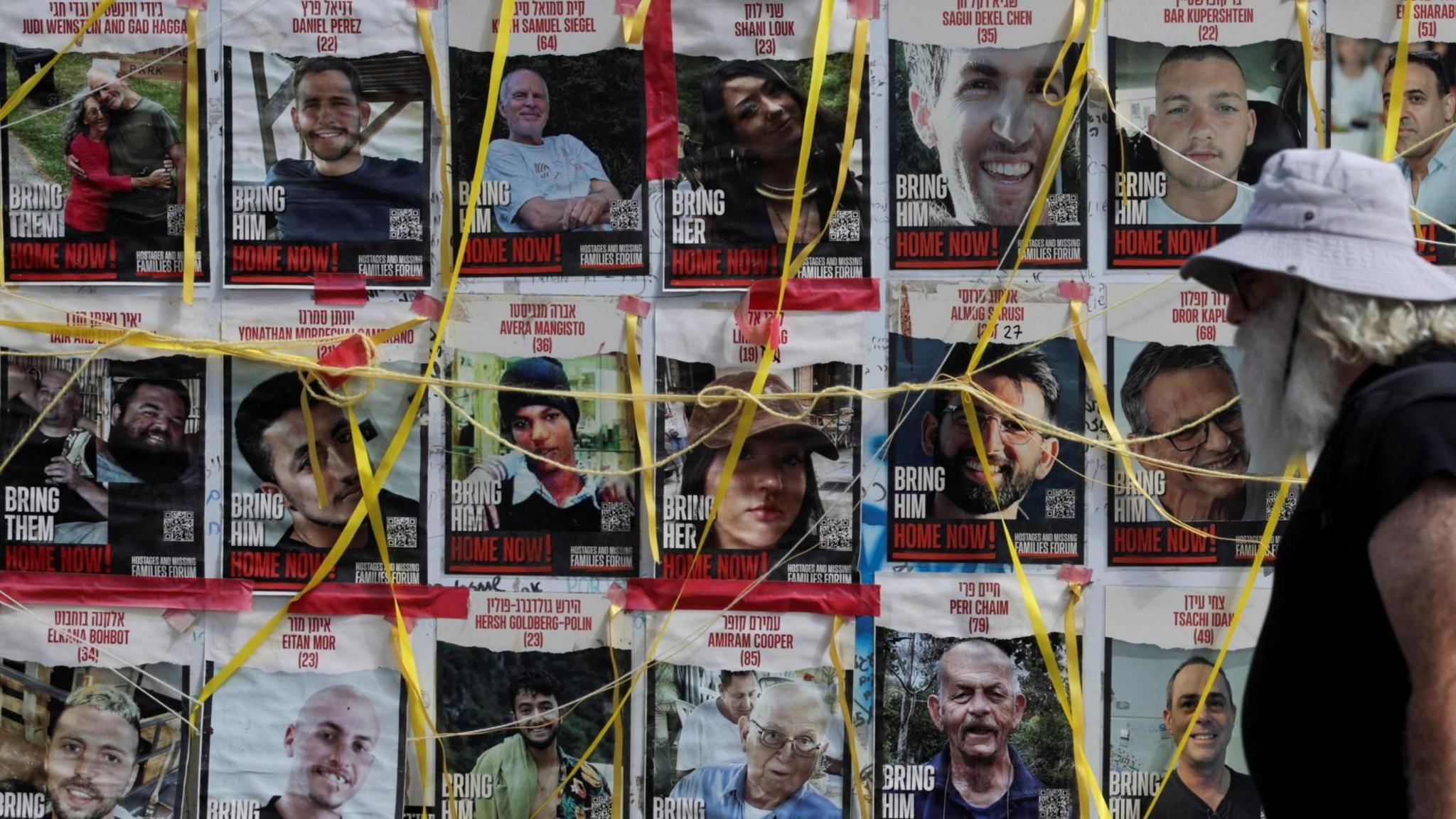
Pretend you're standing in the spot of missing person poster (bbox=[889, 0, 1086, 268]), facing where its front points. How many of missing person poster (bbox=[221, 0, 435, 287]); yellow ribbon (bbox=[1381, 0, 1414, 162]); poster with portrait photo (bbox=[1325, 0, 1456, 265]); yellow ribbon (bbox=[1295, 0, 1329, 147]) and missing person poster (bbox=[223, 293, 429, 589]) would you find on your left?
3

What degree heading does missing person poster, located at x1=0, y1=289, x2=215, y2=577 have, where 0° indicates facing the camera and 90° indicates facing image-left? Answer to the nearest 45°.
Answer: approximately 0°

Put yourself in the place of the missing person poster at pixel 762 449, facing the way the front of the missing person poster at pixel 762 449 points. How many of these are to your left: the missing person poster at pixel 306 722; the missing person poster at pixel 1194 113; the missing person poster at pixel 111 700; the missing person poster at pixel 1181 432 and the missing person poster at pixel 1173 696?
3

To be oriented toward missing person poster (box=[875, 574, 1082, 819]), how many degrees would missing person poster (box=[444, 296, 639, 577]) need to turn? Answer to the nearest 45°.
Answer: approximately 90° to its left

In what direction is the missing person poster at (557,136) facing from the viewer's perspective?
toward the camera

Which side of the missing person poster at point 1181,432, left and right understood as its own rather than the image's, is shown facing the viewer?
front

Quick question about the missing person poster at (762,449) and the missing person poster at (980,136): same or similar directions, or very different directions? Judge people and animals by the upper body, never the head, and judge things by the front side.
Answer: same or similar directions

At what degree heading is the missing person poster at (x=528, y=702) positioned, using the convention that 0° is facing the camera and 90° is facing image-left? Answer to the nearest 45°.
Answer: approximately 0°

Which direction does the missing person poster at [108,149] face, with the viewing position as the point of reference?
facing the viewer

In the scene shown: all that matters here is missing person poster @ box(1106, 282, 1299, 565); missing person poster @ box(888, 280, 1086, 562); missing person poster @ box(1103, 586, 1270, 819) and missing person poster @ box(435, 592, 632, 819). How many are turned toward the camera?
4

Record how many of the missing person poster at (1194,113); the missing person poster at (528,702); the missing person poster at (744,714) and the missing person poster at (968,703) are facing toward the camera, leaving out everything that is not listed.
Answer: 4

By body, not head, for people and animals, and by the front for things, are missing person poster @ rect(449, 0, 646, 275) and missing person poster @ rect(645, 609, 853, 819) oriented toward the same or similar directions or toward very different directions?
same or similar directions

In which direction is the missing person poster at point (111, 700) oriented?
toward the camera

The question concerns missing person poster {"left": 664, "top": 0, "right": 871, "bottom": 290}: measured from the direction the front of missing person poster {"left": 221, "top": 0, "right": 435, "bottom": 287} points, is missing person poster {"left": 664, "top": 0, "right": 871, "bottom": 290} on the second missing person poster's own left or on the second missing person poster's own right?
on the second missing person poster's own left
